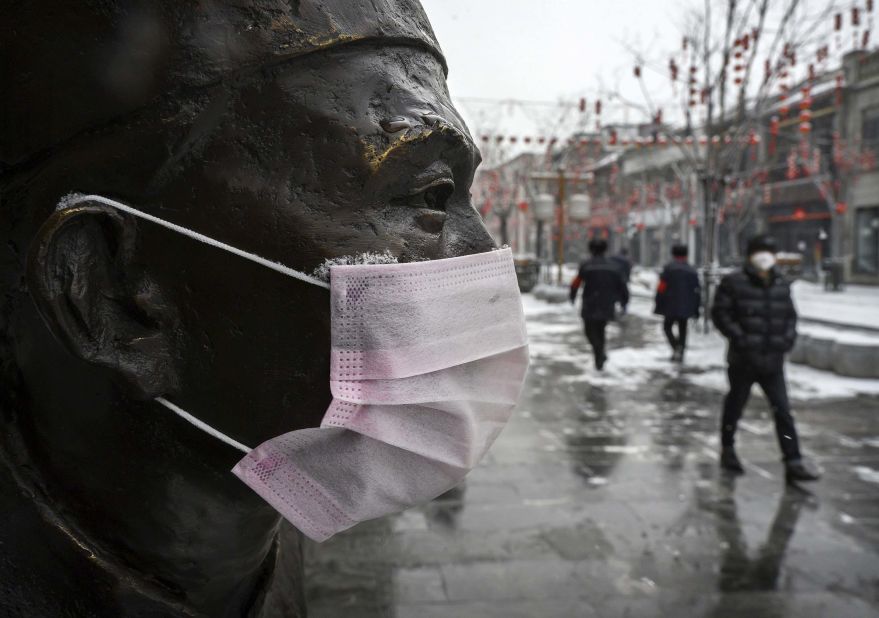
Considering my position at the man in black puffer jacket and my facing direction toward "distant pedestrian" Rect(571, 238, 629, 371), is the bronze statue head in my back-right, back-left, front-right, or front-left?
back-left

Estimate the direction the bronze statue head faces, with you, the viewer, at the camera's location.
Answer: facing to the right of the viewer

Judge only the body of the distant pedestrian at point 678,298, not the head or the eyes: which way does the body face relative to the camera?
away from the camera

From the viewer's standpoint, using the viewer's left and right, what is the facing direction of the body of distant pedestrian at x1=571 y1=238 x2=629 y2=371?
facing away from the viewer

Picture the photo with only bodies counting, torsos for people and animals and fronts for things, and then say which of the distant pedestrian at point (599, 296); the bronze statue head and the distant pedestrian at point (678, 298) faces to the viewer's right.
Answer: the bronze statue head

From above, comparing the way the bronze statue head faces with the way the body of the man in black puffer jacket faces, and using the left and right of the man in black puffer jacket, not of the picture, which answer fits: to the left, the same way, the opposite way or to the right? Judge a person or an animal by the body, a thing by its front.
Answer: to the left

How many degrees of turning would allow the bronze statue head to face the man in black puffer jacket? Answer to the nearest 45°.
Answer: approximately 45° to its left

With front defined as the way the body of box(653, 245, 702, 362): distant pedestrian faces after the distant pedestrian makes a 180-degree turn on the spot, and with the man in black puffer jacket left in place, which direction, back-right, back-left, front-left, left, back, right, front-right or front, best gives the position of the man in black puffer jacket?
front

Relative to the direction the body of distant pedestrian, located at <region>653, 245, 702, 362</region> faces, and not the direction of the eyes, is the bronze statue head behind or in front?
behind

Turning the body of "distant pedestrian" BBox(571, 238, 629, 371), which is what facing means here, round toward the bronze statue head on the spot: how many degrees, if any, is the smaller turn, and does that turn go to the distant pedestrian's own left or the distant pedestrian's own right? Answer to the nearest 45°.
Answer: approximately 180°

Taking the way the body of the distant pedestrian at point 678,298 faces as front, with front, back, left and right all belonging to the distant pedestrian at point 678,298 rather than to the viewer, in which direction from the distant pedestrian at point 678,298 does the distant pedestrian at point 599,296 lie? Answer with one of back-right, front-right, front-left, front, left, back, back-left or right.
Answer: back-left
